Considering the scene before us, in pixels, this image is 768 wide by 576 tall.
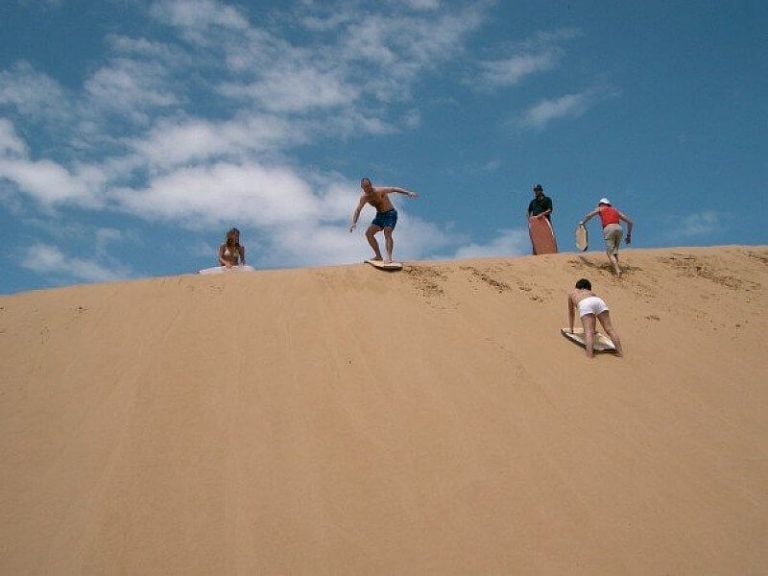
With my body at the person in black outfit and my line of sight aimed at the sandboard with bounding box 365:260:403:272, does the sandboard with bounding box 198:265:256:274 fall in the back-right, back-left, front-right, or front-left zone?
front-right

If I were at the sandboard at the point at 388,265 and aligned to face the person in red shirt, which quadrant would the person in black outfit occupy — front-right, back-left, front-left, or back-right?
front-left

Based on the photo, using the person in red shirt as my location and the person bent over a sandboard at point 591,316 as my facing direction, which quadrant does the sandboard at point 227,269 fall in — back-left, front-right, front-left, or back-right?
front-right

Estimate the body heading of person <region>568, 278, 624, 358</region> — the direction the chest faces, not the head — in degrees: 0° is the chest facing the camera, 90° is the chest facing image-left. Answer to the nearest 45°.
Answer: approximately 135°

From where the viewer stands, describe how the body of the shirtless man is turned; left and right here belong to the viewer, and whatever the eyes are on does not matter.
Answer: facing the viewer and to the left of the viewer

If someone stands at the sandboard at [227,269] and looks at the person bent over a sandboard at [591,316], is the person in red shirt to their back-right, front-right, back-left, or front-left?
front-left

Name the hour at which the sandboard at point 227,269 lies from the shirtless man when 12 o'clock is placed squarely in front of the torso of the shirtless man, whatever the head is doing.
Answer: The sandboard is roughly at 2 o'clock from the shirtless man.

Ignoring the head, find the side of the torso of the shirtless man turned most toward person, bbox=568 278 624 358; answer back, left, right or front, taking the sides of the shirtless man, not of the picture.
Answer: left

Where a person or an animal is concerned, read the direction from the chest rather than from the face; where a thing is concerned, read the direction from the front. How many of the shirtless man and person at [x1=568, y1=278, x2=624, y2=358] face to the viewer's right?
0
